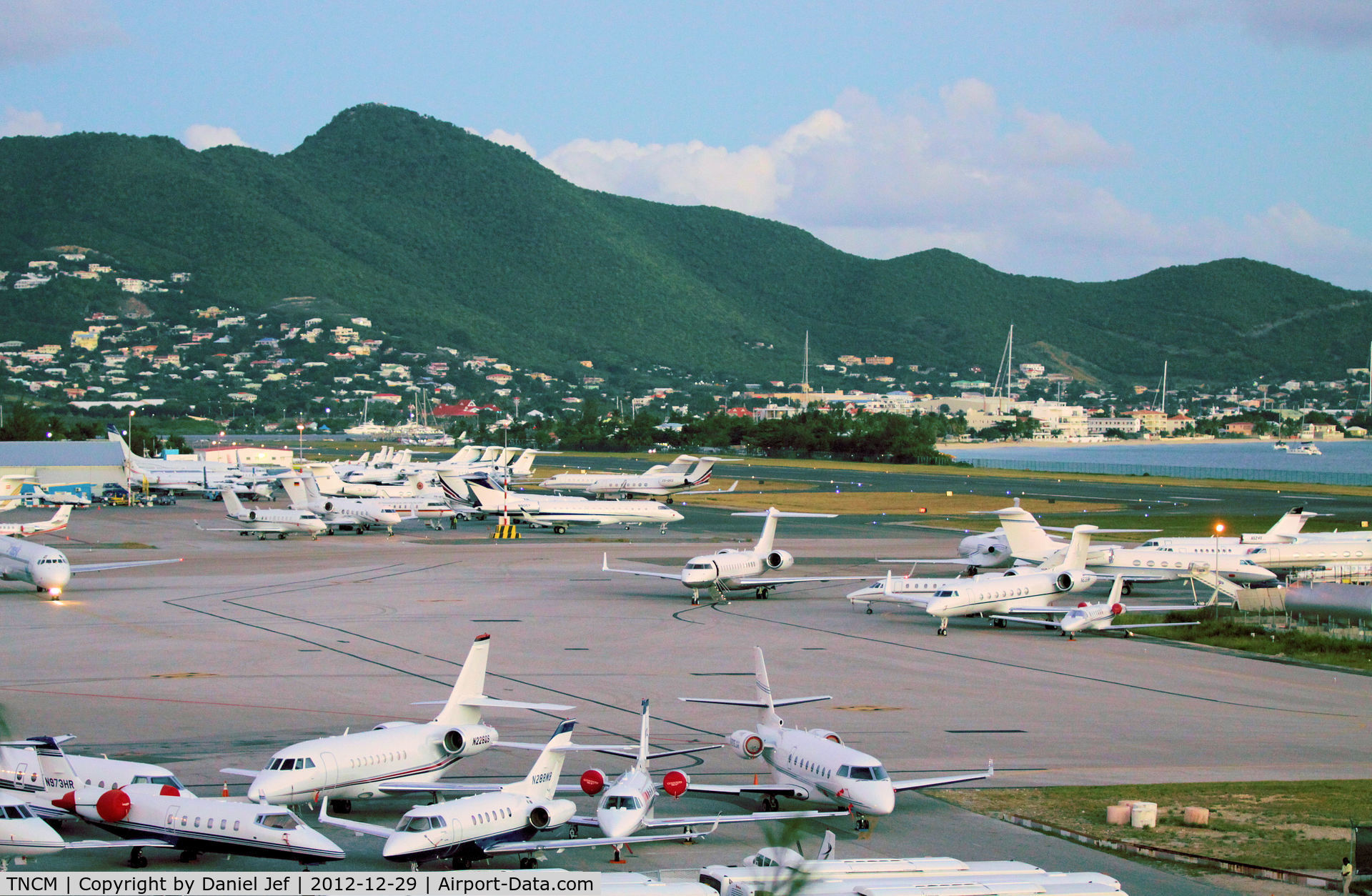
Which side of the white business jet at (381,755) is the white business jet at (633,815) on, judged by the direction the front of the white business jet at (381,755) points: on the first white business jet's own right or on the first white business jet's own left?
on the first white business jet's own left

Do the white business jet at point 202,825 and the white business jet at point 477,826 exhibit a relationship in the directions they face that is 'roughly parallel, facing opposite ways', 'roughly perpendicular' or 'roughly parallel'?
roughly perpendicular

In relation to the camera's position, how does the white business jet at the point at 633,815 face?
facing the viewer

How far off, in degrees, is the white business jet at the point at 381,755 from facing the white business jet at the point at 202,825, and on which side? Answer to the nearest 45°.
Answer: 0° — it already faces it

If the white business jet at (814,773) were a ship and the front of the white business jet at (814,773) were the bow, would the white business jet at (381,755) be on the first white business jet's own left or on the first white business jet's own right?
on the first white business jet's own right

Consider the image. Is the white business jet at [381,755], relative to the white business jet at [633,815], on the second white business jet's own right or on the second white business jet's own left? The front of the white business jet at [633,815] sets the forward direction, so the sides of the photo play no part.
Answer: on the second white business jet's own right

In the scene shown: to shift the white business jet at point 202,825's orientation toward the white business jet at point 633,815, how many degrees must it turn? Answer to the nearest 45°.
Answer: approximately 45° to its left

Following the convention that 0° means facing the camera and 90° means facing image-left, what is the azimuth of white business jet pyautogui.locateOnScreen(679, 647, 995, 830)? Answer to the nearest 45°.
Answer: approximately 315°

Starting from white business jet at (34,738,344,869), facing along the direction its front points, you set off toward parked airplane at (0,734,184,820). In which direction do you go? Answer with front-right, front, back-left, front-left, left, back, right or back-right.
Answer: back

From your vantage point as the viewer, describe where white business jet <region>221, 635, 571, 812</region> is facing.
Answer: facing the viewer and to the left of the viewer

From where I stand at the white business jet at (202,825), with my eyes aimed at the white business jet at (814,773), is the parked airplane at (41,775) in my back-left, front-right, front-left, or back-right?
back-left

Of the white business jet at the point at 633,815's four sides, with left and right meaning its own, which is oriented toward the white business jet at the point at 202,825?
right

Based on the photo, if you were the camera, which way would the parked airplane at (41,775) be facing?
facing the viewer and to the right of the viewer

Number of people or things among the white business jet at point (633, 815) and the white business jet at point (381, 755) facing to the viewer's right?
0

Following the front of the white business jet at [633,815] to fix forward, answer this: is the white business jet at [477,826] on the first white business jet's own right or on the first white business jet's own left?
on the first white business jet's own right
